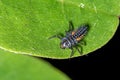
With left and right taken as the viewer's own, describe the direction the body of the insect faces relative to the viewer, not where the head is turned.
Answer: facing the viewer and to the left of the viewer

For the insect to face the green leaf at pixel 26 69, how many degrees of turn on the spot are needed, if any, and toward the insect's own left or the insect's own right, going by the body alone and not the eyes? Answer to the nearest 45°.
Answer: approximately 45° to the insect's own right
